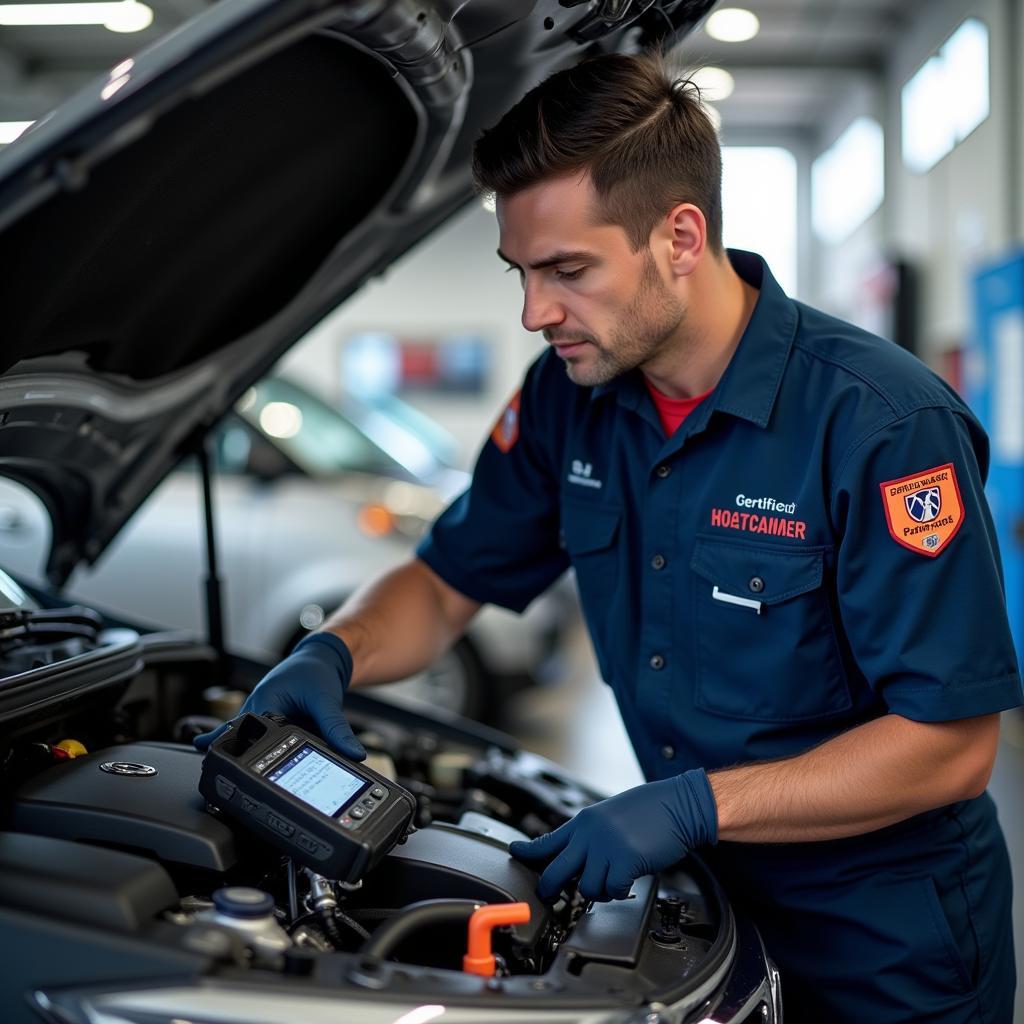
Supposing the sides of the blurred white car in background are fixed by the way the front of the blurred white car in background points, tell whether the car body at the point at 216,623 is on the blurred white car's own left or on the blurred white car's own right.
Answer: on the blurred white car's own right

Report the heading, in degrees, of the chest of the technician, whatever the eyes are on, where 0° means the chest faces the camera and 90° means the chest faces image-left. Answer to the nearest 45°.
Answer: approximately 45°

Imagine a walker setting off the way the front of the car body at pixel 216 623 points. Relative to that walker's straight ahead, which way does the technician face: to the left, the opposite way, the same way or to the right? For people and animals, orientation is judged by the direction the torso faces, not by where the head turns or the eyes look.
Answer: to the right

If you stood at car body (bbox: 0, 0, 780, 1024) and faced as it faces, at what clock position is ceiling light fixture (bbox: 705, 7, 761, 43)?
The ceiling light fixture is roughly at 8 o'clock from the car body.

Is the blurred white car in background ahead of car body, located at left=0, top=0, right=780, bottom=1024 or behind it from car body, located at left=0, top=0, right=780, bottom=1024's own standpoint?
behind

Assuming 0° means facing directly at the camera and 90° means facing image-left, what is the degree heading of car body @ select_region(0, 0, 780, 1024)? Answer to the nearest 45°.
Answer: approximately 315°

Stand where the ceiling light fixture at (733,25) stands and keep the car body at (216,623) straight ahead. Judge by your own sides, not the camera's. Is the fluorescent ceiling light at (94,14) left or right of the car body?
right

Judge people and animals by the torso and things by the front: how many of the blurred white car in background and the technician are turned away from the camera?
0

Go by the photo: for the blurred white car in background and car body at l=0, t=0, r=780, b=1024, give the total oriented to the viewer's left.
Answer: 0
